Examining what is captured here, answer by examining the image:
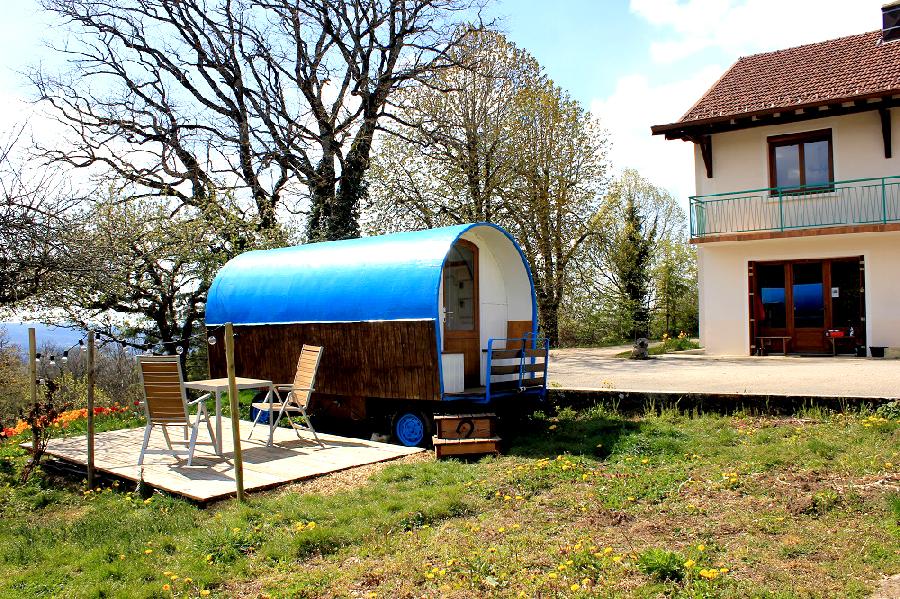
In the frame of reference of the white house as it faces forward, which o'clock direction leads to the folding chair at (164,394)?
The folding chair is roughly at 1 o'clock from the white house.

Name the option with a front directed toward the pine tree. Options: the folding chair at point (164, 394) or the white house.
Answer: the folding chair

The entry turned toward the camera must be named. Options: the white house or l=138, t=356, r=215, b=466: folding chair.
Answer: the white house

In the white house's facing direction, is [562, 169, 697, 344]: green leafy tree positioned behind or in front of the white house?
behind

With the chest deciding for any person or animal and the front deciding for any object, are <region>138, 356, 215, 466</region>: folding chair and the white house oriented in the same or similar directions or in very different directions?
very different directions

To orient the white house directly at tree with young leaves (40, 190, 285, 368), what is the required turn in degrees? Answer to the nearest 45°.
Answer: approximately 45° to its right

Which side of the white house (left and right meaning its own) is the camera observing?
front

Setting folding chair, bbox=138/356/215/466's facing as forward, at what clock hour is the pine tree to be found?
The pine tree is roughly at 12 o'clock from the folding chair.

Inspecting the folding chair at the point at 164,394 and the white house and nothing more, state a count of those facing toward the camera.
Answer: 1

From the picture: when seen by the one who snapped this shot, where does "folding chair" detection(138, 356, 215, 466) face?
facing away from the viewer and to the right of the viewer

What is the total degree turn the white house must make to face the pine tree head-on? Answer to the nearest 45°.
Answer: approximately 135° to its right

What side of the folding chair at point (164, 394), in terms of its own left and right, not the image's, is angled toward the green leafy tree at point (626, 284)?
front

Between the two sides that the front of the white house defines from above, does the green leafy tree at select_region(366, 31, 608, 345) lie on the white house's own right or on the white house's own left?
on the white house's own right
